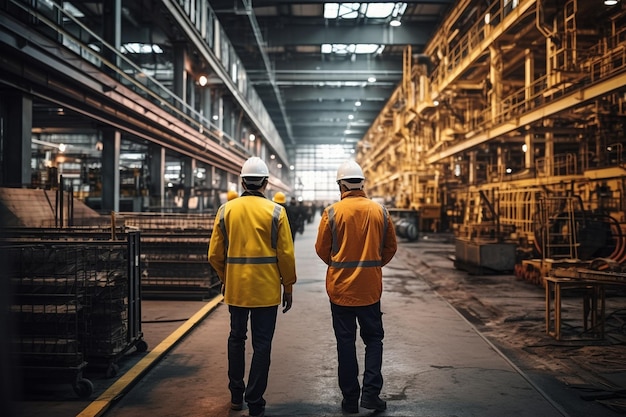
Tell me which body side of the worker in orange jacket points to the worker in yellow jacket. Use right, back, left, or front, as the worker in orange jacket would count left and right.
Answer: left

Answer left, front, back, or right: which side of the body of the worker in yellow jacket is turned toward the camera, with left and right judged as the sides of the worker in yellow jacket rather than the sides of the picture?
back

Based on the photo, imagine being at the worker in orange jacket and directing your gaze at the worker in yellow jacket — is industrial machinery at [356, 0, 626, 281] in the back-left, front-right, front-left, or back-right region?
back-right

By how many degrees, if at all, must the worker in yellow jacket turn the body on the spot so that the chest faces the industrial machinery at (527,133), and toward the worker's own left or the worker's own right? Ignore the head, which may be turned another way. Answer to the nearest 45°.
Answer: approximately 45° to the worker's own right

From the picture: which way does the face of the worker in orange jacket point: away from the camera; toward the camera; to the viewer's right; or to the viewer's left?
away from the camera

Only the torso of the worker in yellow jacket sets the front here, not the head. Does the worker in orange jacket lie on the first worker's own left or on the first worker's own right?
on the first worker's own right

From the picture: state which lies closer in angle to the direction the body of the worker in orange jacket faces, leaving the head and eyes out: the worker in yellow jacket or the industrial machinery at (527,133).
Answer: the industrial machinery

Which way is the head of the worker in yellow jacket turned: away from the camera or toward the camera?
away from the camera

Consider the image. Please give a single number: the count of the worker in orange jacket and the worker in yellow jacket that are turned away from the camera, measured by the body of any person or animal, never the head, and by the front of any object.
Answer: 2

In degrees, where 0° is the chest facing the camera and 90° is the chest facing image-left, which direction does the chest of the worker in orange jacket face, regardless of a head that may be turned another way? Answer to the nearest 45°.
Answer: approximately 180°
